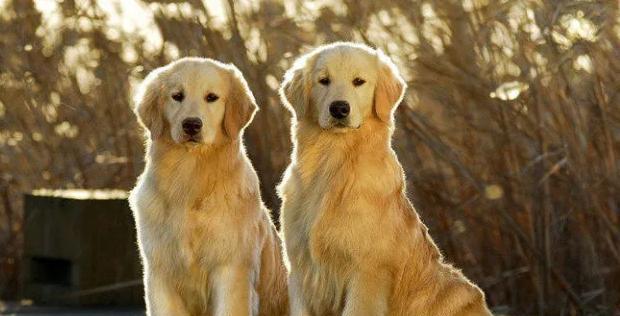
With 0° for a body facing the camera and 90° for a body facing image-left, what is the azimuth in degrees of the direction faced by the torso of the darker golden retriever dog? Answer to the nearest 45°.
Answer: approximately 45°
